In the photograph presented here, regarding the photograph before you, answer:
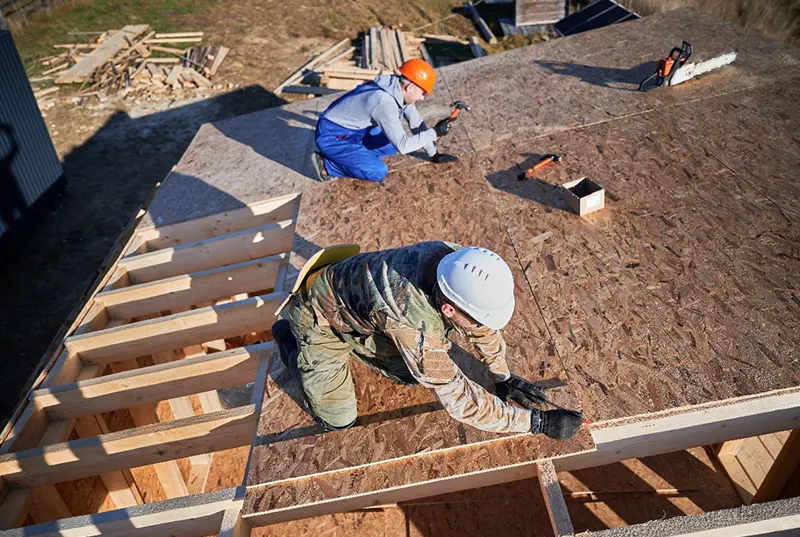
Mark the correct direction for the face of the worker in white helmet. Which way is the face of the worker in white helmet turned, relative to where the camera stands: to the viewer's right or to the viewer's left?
to the viewer's right

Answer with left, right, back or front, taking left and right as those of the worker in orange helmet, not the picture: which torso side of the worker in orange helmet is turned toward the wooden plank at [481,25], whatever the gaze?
left

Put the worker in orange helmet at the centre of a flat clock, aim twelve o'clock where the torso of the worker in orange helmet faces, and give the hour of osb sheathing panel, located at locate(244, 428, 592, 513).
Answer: The osb sheathing panel is roughly at 3 o'clock from the worker in orange helmet.

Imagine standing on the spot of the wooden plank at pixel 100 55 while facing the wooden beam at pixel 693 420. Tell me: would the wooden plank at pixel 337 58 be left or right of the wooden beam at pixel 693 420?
left

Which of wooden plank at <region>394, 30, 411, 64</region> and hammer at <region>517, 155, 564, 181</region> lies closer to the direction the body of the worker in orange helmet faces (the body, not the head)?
the hammer

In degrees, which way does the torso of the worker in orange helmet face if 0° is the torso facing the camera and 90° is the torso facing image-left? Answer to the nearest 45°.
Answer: approximately 270°

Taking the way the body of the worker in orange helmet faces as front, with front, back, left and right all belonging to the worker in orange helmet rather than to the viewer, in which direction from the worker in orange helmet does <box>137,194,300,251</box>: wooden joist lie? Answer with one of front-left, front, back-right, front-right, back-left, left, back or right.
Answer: back

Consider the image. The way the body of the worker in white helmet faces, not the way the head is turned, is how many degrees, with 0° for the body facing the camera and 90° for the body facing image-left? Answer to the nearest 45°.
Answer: approximately 315°

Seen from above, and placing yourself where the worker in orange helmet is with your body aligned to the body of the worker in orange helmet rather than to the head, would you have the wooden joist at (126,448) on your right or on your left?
on your right

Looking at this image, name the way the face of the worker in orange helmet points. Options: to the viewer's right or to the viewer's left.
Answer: to the viewer's right

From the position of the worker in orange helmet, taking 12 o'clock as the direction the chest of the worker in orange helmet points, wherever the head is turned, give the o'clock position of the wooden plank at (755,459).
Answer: The wooden plank is roughly at 1 o'clock from the worker in orange helmet.
